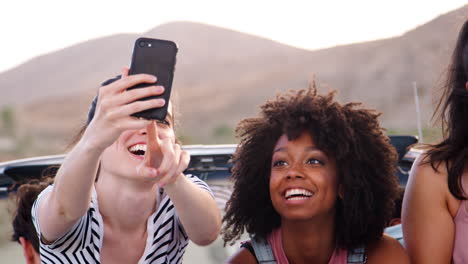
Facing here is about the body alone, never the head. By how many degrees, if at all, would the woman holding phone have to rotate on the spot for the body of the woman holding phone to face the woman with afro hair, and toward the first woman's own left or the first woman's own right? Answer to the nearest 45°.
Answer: approximately 90° to the first woman's own left

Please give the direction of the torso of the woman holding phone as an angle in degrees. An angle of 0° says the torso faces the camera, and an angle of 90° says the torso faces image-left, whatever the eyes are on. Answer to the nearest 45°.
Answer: approximately 0°
